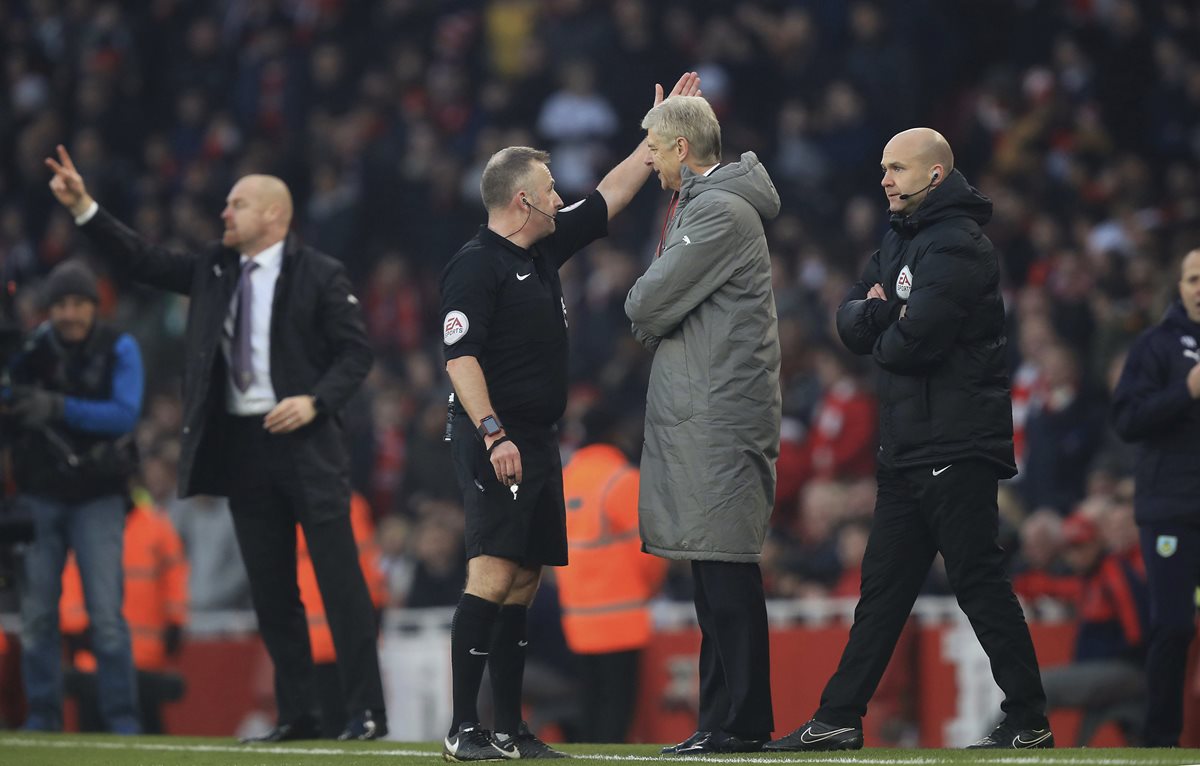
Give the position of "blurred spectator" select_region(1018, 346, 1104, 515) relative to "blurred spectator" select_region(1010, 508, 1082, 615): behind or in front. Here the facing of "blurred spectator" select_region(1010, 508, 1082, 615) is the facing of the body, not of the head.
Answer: behind

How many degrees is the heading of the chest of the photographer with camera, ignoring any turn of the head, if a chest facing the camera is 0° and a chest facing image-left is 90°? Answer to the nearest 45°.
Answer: approximately 0°

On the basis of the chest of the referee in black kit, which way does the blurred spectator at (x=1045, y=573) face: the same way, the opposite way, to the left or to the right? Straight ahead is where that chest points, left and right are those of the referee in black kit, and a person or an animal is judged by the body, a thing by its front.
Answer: to the right

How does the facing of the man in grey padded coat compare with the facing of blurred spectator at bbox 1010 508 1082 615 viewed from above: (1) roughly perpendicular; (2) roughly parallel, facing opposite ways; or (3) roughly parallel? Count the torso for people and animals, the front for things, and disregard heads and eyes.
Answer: roughly perpendicular

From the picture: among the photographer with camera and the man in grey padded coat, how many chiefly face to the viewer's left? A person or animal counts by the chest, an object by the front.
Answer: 1

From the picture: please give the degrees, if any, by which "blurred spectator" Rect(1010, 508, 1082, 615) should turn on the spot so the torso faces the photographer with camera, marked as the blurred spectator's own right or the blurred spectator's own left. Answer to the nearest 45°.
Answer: approximately 45° to the blurred spectator's own right

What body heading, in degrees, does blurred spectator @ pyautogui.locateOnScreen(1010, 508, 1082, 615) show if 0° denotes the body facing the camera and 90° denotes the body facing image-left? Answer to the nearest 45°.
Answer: approximately 0°

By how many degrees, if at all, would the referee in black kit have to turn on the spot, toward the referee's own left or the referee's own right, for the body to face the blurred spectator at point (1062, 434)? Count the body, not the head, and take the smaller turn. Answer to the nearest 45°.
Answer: approximately 45° to the referee's own left

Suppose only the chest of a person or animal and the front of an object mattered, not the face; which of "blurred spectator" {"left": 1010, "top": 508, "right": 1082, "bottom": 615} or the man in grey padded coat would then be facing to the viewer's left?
the man in grey padded coat

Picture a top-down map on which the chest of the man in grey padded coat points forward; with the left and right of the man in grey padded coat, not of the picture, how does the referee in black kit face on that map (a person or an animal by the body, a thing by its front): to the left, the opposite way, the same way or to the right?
the opposite way

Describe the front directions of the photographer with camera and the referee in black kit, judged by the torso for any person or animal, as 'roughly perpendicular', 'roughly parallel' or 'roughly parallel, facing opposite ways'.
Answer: roughly perpendicular

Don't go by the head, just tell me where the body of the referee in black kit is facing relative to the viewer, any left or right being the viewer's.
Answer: facing to the right of the viewer

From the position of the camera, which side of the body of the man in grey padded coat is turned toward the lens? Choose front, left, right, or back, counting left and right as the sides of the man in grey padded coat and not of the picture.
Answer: left

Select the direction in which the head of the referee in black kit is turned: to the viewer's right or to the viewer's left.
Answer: to the viewer's right

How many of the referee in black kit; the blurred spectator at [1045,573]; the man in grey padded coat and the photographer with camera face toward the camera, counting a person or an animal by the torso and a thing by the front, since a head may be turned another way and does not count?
2
